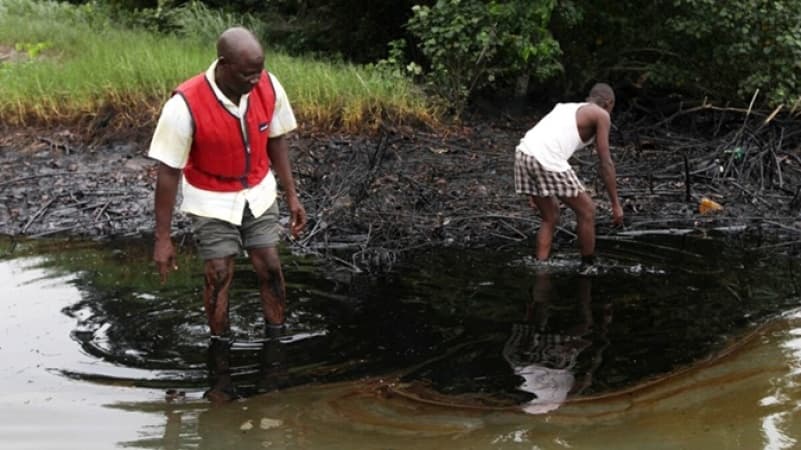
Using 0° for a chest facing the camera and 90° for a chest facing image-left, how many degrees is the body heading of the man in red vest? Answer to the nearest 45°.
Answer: approximately 315°

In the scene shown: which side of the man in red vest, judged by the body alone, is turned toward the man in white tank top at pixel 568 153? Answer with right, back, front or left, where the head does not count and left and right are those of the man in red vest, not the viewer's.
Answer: left

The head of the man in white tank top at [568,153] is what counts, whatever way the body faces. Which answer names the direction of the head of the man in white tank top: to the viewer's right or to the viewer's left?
to the viewer's right

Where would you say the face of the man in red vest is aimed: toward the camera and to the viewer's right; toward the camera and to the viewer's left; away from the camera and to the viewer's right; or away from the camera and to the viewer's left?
toward the camera and to the viewer's right
